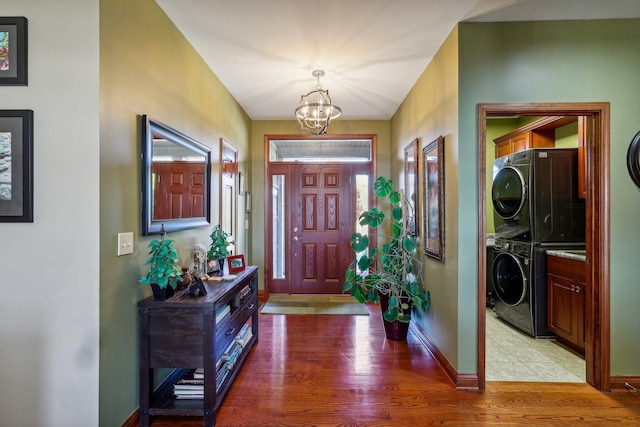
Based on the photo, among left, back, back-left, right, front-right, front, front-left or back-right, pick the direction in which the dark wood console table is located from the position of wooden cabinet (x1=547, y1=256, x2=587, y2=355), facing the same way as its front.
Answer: front

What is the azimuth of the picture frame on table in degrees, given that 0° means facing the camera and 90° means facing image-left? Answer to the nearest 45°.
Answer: approximately 315°

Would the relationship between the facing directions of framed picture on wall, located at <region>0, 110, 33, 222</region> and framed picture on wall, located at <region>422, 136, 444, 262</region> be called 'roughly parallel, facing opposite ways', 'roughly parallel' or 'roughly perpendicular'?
roughly perpendicular

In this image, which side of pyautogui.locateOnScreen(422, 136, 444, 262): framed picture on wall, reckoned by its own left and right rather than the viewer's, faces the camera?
left

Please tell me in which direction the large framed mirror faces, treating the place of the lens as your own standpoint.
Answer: facing the viewer and to the right of the viewer

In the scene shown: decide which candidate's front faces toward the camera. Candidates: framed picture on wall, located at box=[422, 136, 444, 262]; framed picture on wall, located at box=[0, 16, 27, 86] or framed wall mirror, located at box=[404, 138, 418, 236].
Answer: framed picture on wall, located at box=[0, 16, 27, 86]

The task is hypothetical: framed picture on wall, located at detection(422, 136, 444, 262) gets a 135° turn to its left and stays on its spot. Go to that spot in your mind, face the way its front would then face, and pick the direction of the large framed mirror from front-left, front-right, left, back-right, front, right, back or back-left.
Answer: right

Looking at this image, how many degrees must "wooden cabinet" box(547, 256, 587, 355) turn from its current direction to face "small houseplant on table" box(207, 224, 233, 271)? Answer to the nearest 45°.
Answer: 0° — it already faces it

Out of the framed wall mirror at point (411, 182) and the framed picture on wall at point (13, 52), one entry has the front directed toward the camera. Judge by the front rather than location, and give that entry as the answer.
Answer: the framed picture on wall at point (13, 52)

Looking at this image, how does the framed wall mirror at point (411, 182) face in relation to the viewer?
to the viewer's left

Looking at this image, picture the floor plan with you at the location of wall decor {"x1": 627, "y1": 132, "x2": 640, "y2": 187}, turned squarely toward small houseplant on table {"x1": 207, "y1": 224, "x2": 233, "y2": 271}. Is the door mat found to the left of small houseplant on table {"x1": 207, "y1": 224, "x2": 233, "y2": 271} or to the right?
right

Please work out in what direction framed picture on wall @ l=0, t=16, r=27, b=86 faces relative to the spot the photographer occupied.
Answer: facing the viewer

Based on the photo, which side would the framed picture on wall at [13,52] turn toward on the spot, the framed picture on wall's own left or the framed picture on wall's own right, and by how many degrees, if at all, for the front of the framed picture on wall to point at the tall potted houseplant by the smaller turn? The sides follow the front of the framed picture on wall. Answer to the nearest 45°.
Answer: approximately 90° to the framed picture on wall's own left
